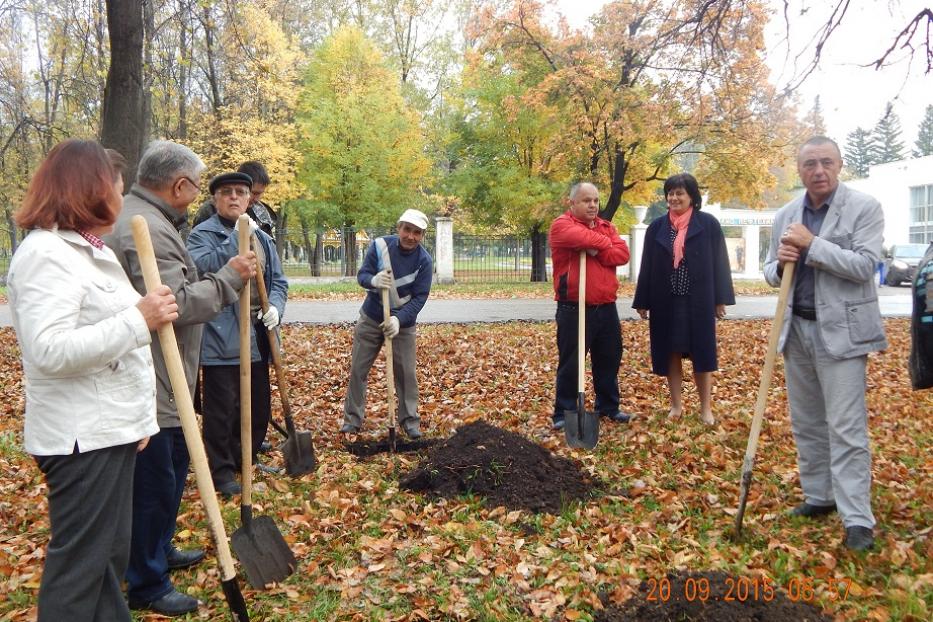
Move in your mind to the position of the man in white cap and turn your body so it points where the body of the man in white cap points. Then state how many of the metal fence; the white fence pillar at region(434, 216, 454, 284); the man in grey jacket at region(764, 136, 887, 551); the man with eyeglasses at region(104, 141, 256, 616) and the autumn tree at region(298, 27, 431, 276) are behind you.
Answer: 3

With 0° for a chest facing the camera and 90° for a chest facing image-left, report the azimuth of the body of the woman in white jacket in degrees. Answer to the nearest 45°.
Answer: approximately 270°

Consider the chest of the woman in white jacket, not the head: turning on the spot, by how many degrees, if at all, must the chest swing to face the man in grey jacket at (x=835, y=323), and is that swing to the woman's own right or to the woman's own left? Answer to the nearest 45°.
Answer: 0° — they already face them

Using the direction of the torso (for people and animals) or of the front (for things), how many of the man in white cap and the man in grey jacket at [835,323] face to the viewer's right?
0

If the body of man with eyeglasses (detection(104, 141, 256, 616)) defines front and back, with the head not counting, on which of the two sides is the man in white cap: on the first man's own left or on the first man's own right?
on the first man's own left

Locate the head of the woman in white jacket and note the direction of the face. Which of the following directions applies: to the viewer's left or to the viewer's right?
to the viewer's right

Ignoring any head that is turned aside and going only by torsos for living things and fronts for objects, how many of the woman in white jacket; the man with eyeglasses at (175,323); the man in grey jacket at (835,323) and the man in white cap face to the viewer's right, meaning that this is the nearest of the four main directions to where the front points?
2

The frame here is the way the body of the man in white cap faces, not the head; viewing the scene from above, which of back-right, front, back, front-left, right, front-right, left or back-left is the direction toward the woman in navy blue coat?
left

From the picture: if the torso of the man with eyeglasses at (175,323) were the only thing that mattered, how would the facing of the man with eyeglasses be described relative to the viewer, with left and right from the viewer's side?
facing to the right of the viewer

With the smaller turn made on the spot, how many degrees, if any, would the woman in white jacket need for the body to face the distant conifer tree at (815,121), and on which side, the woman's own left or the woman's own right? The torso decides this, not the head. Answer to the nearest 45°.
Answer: approximately 45° to the woman's own left
